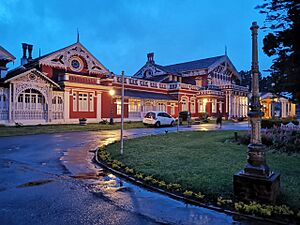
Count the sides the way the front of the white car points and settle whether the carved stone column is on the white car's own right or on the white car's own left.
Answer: on the white car's own right

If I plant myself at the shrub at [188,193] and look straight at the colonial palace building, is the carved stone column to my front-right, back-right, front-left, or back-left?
back-right
